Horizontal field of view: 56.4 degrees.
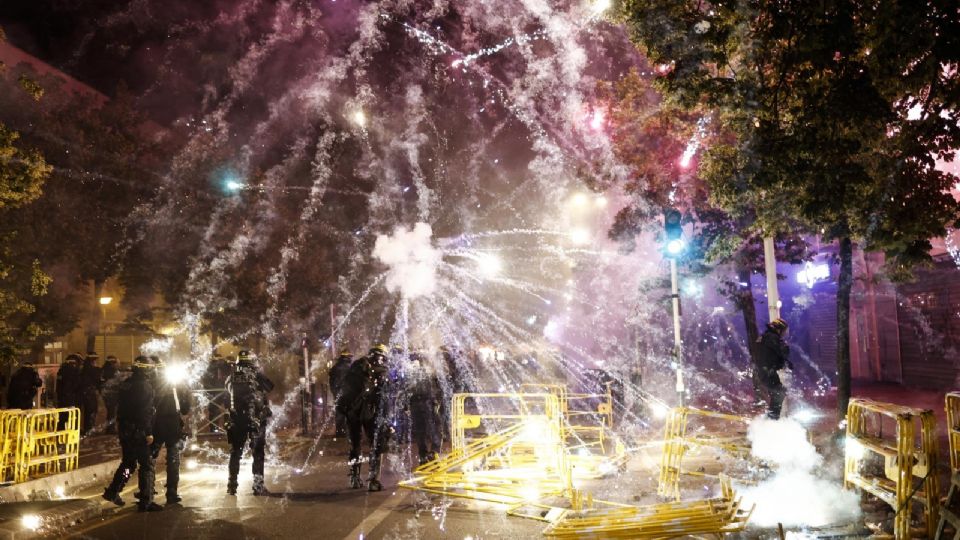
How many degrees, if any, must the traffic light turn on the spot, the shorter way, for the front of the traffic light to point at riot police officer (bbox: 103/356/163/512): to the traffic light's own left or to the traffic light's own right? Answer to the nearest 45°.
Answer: approximately 45° to the traffic light's own right

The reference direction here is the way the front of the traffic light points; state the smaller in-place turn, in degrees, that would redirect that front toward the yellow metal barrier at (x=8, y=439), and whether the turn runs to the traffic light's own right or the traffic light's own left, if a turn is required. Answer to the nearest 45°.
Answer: approximately 45° to the traffic light's own right

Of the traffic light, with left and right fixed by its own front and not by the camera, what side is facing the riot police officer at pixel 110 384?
right

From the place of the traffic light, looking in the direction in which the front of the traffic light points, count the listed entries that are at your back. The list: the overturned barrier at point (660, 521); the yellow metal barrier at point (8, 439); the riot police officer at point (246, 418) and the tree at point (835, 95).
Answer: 0

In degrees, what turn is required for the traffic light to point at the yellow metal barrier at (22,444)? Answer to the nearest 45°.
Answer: approximately 45° to its right

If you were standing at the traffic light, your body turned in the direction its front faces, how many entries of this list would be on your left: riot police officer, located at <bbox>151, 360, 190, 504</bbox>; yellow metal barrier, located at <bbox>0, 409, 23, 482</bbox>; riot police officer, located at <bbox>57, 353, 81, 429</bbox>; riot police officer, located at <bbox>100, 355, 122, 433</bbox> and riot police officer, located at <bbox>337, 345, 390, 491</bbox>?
0

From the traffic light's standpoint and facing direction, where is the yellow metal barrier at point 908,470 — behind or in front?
in front

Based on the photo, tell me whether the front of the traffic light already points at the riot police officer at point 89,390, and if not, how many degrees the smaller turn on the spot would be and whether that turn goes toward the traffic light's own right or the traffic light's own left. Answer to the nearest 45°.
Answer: approximately 90° to the traffic light's own right

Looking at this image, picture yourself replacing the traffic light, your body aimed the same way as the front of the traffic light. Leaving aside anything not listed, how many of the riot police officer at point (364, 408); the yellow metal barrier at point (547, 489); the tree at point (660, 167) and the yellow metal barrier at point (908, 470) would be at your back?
1

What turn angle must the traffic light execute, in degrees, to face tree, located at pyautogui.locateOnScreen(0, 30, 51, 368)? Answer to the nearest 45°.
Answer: approximately 45° to its right

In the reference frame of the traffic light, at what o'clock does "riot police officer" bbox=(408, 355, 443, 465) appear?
The riot police officer is roughly at 2 o'clock from the traffic light.

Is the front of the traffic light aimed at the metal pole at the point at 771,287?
no

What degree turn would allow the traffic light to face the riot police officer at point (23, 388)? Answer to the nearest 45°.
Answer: approximately 90° to its right

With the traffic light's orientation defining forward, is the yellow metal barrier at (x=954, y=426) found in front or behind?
in front

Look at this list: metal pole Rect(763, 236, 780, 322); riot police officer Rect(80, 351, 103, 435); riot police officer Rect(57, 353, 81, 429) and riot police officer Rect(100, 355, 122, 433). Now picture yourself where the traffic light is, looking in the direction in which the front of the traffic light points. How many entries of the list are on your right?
3

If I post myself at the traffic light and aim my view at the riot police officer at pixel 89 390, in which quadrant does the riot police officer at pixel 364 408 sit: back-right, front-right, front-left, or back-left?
front-left

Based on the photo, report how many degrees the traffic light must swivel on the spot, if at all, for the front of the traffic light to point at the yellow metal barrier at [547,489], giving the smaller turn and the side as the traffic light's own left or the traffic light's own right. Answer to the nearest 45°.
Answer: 0° — it already faces it

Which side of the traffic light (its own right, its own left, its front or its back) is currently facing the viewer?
front

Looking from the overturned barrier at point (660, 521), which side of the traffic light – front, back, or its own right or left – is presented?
front

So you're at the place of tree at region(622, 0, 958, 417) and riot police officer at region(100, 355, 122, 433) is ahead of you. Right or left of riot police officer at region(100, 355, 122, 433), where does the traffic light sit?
right
